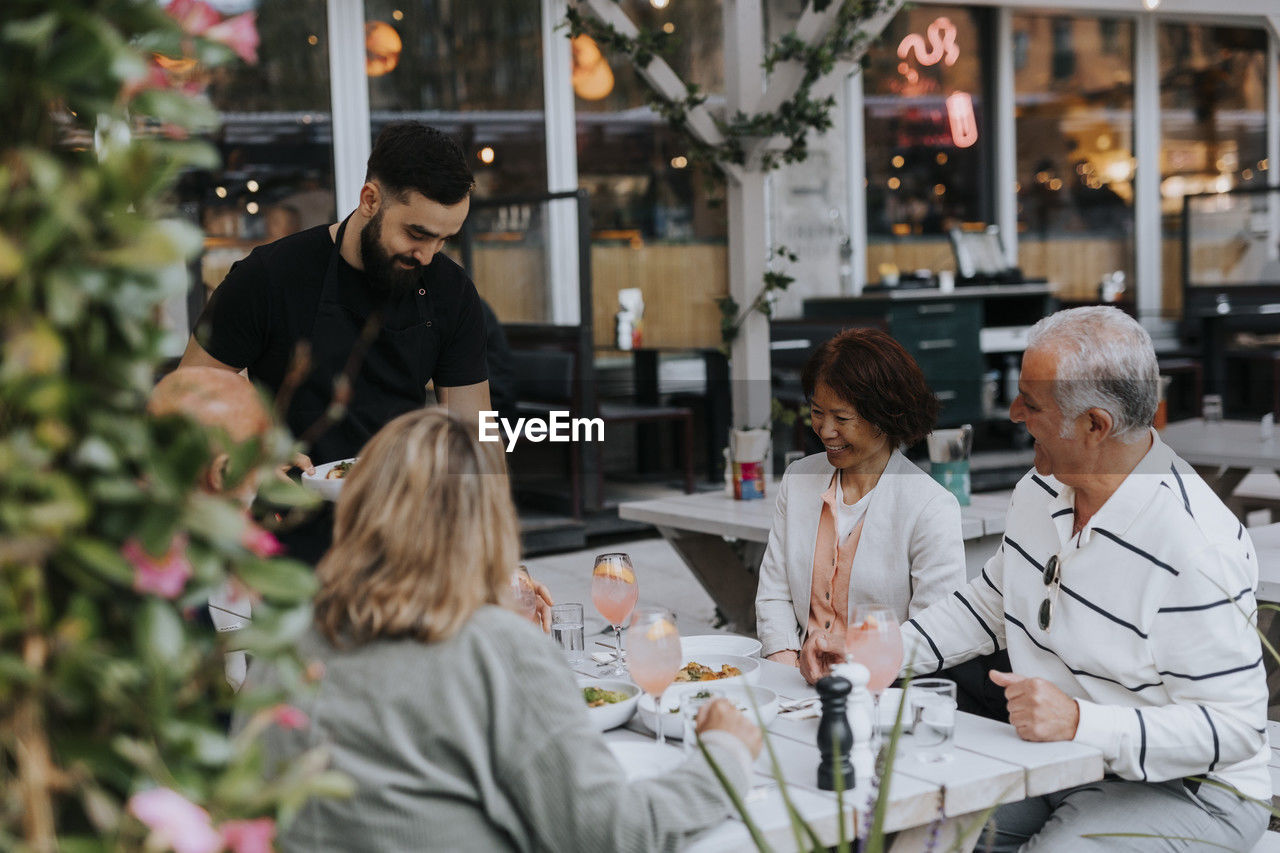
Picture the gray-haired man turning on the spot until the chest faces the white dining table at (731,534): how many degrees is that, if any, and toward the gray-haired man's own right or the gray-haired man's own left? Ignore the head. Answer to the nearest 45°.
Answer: approximately 90° to the gray-haired man's own right

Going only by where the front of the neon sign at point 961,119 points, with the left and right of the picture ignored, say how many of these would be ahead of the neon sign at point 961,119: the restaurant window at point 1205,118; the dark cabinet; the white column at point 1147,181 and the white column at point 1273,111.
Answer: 1

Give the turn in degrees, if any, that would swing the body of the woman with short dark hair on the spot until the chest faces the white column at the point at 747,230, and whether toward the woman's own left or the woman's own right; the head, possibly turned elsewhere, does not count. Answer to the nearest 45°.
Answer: approximately 135° to the woman's own right

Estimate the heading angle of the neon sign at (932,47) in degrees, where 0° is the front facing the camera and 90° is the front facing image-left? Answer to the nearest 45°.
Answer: approximately 0°

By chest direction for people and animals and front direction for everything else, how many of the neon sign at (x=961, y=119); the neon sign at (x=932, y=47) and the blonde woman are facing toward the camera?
2

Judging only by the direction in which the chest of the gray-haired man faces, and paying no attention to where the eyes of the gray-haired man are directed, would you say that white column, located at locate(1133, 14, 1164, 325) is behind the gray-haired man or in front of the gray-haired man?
behind

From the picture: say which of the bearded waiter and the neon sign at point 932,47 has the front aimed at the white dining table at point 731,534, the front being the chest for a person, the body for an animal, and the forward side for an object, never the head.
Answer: the neon sign

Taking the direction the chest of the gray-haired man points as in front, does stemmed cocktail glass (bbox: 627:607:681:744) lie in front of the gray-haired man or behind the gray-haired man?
in front

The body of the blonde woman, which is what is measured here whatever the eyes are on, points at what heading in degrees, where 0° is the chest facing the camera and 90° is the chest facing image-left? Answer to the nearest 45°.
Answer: approximately 225°

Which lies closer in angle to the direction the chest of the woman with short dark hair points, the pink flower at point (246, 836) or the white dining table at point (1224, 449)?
the pink flower

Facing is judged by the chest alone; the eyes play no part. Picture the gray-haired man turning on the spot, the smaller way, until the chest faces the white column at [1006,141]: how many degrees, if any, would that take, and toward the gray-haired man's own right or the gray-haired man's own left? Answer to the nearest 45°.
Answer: approximately 135° to the gray-haired man's own right

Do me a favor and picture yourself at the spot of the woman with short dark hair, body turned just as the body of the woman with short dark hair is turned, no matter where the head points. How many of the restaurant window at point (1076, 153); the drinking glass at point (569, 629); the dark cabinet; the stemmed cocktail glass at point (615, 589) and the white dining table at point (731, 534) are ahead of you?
2

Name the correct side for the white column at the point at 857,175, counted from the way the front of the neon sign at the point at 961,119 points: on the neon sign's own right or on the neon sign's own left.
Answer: on the neon sign's own right

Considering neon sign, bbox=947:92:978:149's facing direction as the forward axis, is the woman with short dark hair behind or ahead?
ahead

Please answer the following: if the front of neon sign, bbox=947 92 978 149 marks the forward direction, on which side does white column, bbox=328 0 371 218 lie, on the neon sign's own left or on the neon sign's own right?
on the neon sign's own right
